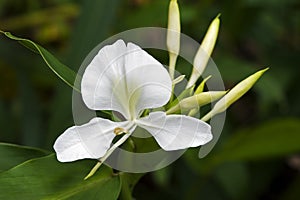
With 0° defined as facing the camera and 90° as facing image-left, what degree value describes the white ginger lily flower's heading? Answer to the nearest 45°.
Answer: approximately 0°

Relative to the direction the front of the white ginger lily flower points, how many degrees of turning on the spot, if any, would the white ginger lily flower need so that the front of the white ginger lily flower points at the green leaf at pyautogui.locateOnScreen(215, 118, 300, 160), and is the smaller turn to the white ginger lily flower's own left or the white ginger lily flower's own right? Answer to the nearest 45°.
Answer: approximately 135° to the white ginger lily flower's own left
